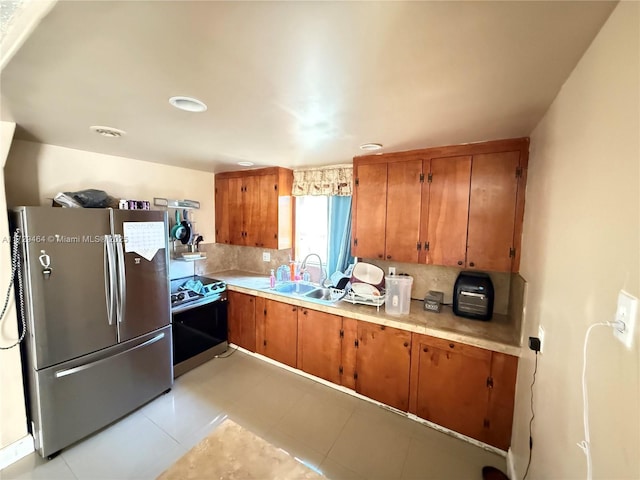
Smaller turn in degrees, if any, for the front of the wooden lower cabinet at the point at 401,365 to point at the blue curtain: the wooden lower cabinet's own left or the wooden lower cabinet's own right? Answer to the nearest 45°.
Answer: approximately 90° to the wooden lower cabinet's own right

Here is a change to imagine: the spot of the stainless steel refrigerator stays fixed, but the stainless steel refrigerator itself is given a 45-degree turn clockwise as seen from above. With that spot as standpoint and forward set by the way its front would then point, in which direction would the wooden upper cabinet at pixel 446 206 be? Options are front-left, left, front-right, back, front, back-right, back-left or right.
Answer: front-left

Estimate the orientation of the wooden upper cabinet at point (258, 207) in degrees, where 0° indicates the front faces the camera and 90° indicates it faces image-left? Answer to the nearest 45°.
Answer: approximately 45°

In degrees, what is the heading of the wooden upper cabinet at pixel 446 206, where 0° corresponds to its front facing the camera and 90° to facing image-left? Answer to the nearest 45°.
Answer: approximately 45°

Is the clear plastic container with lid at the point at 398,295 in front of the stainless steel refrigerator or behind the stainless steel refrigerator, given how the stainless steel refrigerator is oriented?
in front

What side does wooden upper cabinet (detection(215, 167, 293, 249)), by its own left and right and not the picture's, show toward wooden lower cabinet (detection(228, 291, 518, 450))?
left

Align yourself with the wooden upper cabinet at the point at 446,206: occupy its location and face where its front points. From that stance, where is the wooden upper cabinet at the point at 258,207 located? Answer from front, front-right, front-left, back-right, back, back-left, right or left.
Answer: front-right

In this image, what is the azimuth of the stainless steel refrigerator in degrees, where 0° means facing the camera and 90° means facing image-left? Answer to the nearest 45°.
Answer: approximately 315°

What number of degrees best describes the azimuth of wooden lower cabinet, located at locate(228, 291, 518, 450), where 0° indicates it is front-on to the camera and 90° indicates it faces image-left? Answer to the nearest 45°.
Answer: approximately 45°

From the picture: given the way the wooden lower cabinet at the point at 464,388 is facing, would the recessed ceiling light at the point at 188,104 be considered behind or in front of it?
in front

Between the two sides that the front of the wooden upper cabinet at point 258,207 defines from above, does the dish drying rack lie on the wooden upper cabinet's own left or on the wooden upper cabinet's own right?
on the wooden upper cabinet's own left
